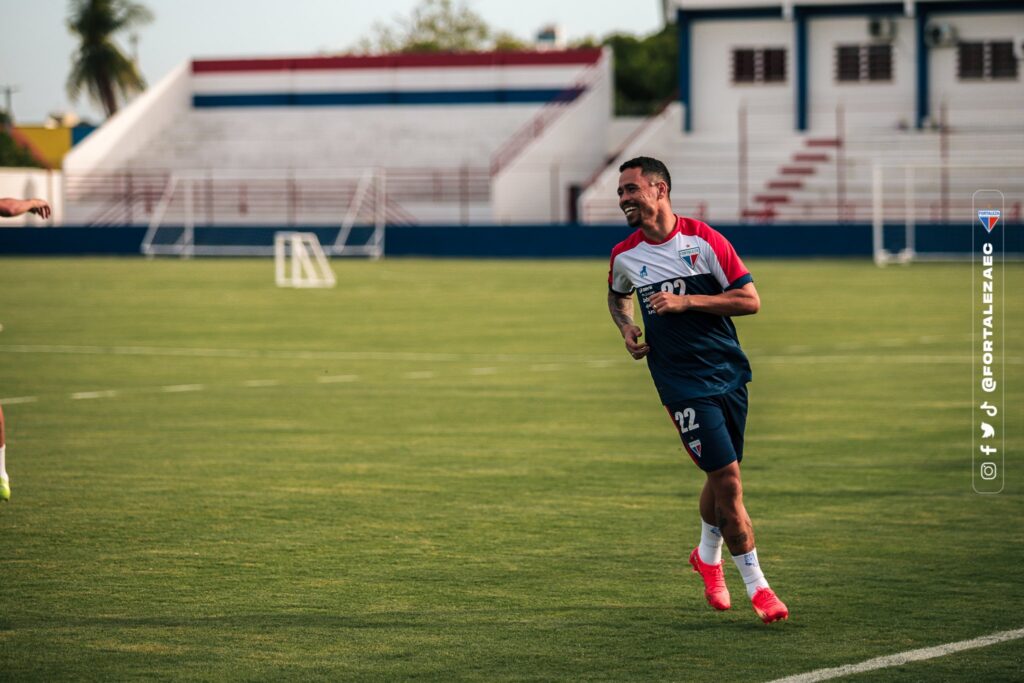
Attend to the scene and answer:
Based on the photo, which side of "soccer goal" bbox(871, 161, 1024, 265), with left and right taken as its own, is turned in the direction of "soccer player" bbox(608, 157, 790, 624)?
front

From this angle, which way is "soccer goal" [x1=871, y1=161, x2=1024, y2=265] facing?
toward the camera
